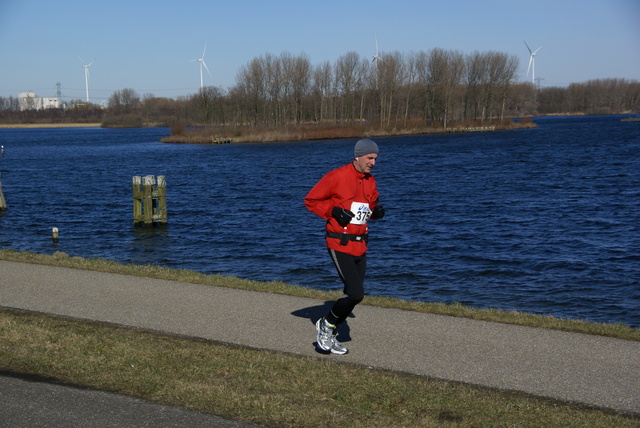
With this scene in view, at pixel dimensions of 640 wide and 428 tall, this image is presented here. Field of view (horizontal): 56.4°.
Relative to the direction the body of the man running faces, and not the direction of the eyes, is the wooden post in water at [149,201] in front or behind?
behind
